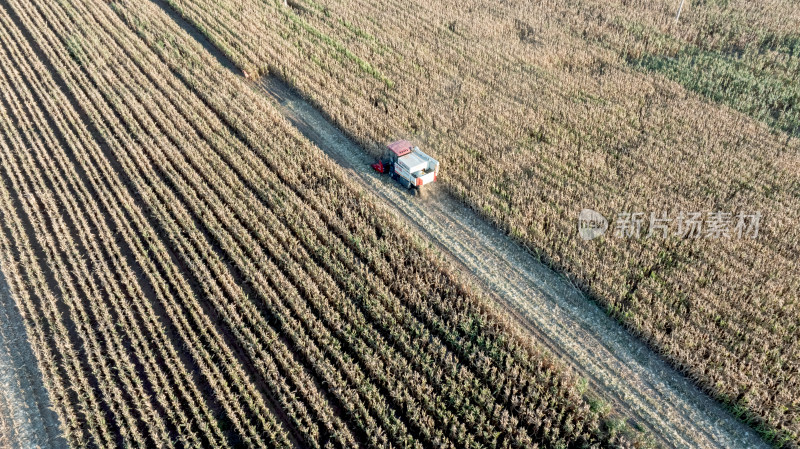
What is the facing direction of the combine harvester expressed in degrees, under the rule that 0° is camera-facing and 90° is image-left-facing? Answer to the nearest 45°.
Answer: approximately 135°
